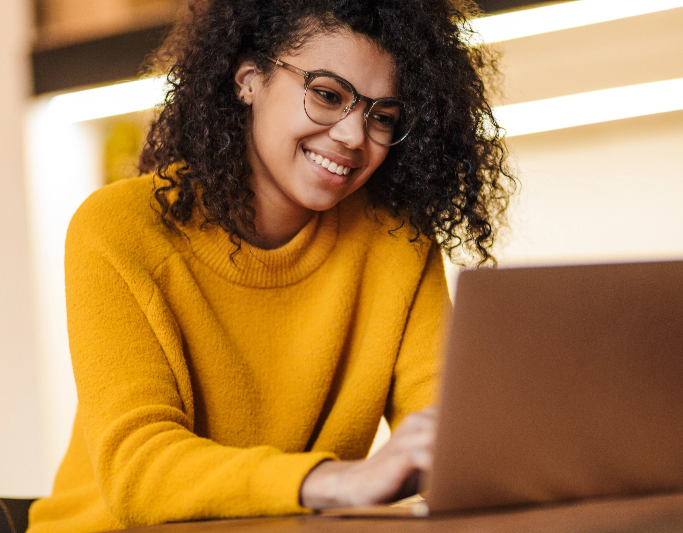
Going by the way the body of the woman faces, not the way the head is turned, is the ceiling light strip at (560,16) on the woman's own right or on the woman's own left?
on the woman's own left

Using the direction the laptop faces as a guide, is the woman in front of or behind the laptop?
in front

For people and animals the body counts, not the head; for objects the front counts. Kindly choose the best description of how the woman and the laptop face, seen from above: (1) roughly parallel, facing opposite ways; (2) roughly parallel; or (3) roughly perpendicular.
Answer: roughly parallel, facing opposite ways

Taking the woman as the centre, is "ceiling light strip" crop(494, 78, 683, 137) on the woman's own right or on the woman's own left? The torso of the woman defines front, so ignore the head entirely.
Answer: on the woman's own left

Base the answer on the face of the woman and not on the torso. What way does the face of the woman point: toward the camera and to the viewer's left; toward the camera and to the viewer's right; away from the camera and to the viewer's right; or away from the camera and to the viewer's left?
toward the camera and to the viewer's right

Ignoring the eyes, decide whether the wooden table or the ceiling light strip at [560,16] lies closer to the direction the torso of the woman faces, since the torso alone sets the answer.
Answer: the wooden table

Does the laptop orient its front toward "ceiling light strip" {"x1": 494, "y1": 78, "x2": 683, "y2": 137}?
no

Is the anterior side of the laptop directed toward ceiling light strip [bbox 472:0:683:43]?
no

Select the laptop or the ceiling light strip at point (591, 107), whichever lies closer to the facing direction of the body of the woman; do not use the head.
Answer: the laptop

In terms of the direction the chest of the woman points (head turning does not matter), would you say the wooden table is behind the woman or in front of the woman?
in front

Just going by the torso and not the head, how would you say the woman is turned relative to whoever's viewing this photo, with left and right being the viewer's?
facing the viewer and to the right of the viewer

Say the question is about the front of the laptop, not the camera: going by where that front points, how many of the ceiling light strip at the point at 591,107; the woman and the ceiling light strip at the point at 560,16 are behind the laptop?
0
